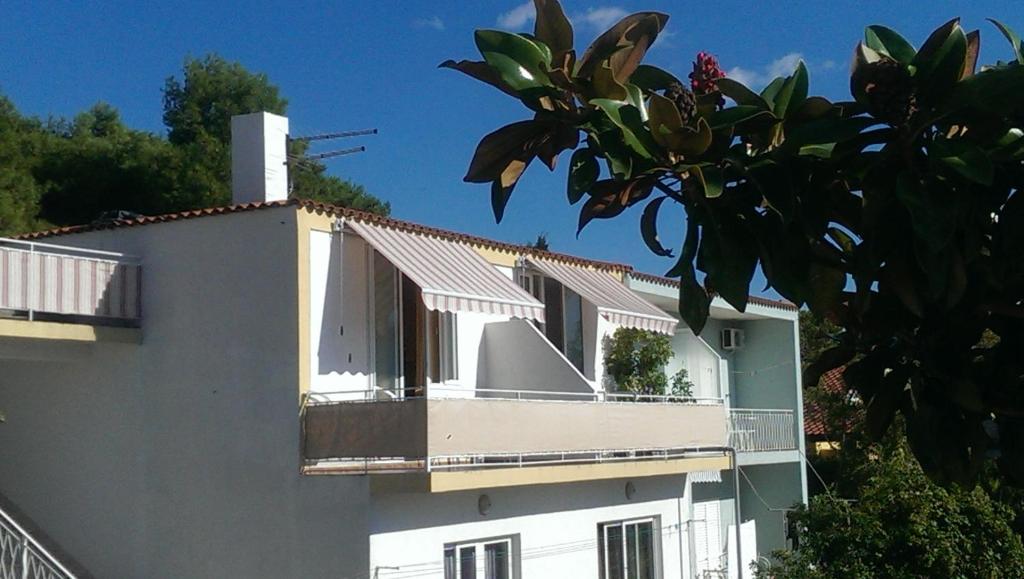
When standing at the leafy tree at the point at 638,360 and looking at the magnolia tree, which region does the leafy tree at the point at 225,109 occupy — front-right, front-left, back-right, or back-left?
back-right

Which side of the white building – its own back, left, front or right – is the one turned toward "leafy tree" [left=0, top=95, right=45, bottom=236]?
back

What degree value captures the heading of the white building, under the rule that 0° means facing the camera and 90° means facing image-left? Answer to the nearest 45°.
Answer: approximately 315°
